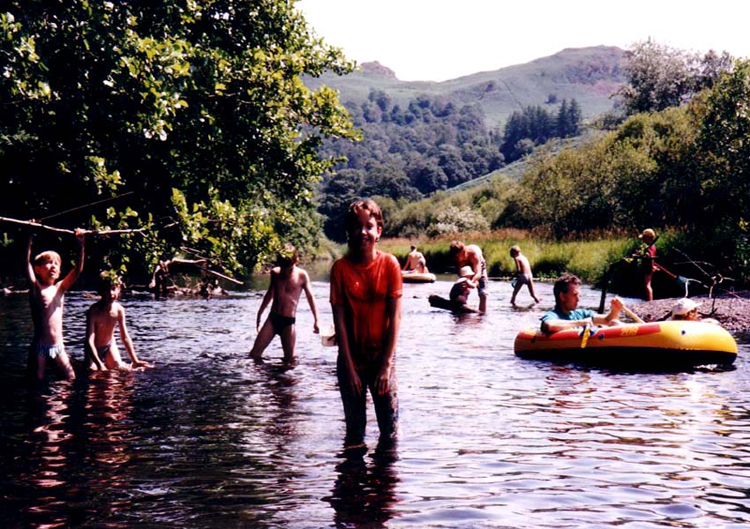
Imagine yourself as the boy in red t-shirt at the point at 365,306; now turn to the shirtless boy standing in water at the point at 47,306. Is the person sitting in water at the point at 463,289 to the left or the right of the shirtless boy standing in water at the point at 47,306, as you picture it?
right

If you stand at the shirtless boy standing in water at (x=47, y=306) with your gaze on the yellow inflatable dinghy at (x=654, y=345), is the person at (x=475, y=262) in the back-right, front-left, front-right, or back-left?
front-left

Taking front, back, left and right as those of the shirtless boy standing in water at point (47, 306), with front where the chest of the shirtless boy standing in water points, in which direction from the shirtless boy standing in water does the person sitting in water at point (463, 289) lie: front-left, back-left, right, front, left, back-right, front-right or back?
left

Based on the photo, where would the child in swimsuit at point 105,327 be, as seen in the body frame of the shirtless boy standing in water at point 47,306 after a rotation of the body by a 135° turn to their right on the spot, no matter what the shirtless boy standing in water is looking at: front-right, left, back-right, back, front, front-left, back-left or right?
back-right

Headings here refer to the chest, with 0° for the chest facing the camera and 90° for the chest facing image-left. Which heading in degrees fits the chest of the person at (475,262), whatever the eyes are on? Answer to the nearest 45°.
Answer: approximately 90°

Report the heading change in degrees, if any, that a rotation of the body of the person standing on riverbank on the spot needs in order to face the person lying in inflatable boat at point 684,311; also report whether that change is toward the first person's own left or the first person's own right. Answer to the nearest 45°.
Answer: approximately 90° to the first person's own left

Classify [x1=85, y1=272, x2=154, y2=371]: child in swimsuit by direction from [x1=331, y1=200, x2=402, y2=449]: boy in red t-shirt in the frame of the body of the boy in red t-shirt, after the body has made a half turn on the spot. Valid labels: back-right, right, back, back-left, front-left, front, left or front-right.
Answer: front-left

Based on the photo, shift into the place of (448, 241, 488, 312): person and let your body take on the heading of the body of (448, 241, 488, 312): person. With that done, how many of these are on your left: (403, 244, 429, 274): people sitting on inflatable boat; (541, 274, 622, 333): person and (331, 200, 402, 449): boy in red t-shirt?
2

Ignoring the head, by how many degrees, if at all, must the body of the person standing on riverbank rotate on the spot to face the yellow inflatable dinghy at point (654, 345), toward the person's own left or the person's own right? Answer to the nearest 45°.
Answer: approximately 90° to the person's own left

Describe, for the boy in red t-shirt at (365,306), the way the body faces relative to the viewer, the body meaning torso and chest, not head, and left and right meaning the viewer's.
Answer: facing the viewer
